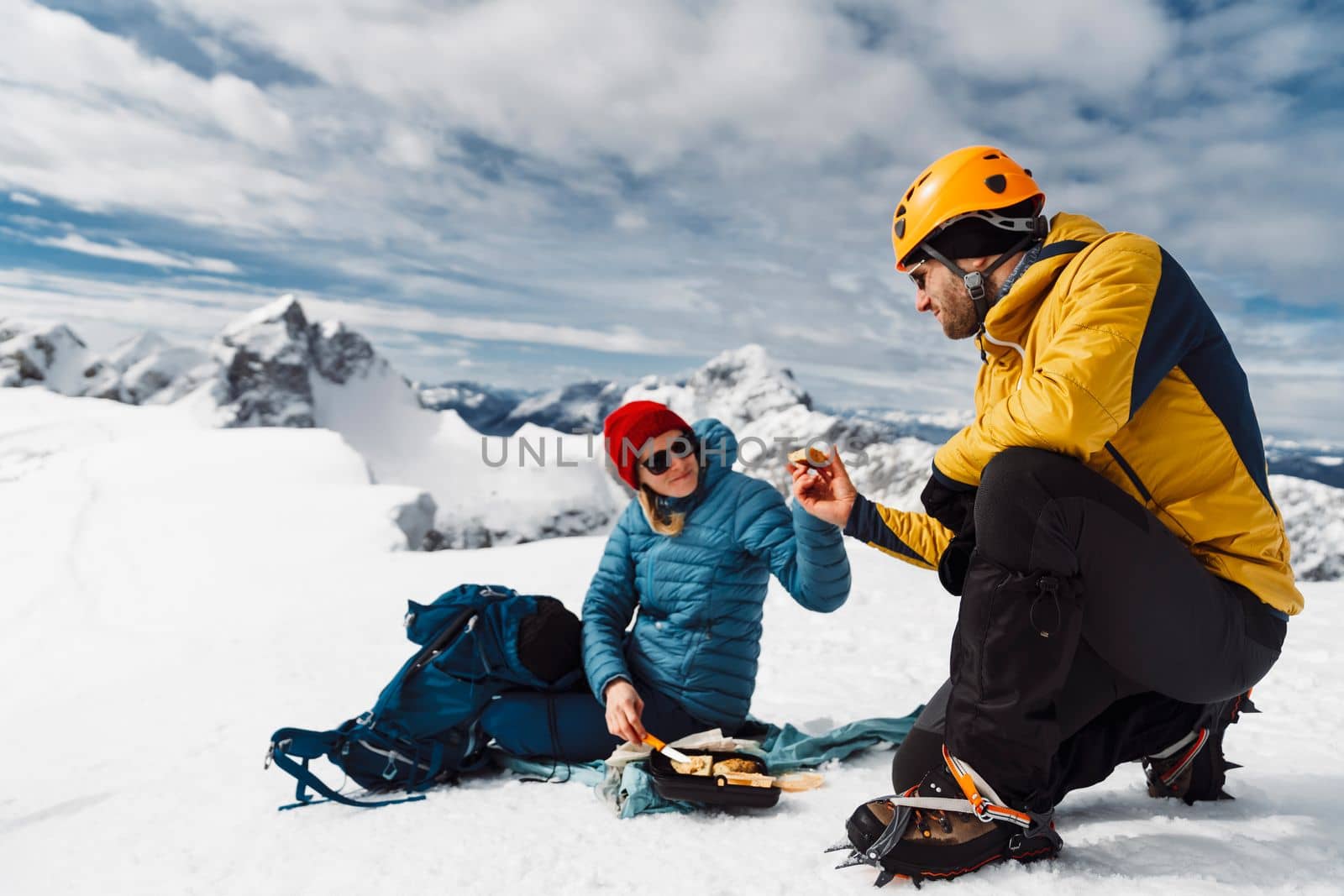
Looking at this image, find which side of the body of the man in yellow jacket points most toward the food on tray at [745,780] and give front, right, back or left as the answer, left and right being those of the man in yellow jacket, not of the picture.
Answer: front

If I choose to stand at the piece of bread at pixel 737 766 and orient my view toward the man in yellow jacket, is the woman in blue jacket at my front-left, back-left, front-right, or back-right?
back-left

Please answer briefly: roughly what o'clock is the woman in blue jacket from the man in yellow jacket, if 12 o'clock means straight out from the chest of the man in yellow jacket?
The woman in blue jacket is roughly at 1 o'clock from the man in yellow jacket.

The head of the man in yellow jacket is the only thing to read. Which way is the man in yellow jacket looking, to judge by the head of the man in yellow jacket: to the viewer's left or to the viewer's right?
to the viewer's left

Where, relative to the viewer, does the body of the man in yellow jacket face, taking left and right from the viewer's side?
facing to the left of the viewer

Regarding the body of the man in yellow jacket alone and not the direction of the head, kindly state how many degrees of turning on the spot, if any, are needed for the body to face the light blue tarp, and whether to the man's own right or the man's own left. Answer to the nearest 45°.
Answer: approximately 45° to the man's own right

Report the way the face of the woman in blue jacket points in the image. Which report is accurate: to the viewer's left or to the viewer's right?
to the viewer's right

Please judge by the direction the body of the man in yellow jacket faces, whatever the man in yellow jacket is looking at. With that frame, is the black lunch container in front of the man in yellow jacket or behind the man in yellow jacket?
in front

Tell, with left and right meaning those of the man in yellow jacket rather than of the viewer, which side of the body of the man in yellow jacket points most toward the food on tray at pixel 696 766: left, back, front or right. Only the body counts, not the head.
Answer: front
